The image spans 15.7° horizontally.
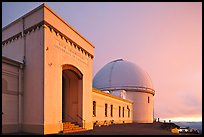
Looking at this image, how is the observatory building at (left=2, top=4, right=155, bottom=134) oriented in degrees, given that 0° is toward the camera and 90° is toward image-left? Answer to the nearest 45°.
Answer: approximately 315°
